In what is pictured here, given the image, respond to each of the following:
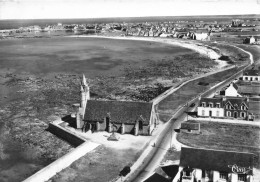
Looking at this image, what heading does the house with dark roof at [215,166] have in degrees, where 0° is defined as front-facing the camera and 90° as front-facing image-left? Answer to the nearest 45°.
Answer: approximately 0°
